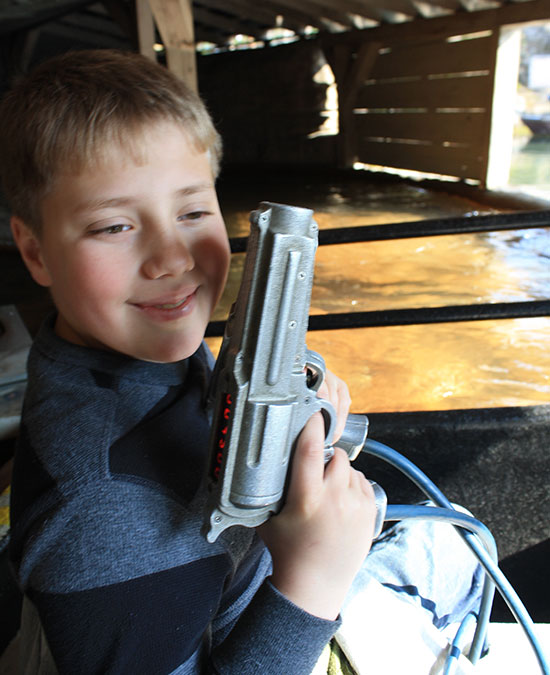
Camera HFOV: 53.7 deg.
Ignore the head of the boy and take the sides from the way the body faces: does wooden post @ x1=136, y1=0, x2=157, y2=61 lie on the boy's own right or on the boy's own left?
on the boy's own left

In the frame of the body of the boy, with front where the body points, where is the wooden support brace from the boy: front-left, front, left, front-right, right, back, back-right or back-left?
back-left

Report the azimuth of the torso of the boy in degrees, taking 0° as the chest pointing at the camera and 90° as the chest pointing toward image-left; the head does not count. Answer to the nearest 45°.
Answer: approximately 315°

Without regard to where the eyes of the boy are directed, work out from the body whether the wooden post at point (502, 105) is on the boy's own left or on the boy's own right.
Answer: on the boy's own left

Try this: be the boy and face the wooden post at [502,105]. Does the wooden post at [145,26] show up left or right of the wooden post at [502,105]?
left
